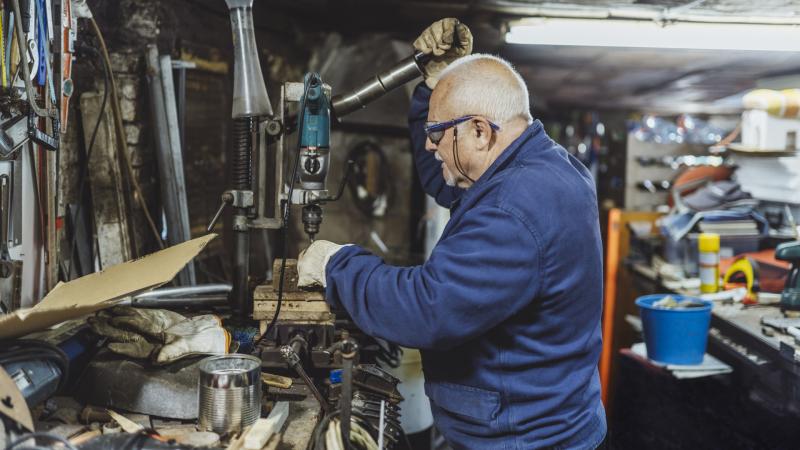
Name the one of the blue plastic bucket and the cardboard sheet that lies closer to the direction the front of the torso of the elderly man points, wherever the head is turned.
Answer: the cardboard sheet

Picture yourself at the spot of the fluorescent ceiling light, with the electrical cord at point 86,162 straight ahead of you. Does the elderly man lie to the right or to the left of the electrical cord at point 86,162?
left

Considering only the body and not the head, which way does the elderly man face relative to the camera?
to the viewer's left

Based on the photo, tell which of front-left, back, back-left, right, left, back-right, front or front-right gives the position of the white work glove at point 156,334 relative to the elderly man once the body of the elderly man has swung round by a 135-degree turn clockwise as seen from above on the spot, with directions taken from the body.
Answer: back-left

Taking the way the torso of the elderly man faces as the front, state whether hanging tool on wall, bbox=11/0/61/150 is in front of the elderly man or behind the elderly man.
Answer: in front

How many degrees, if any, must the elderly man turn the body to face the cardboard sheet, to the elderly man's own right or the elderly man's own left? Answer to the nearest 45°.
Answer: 0° — they already face it

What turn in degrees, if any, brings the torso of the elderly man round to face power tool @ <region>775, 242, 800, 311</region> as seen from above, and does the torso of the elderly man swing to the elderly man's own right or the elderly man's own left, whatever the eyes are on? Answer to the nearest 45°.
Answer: approximately 135° to the elderly man's own right

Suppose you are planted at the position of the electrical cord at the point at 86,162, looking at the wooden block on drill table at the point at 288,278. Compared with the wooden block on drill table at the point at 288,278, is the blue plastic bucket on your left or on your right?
left

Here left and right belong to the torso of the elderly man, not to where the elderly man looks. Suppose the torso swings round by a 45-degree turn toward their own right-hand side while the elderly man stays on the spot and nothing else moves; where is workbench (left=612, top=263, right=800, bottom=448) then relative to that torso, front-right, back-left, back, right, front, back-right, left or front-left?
right

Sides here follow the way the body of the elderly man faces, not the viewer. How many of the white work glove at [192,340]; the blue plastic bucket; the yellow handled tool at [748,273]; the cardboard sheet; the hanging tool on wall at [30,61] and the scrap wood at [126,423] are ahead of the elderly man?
4

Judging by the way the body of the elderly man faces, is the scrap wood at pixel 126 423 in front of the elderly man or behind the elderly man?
in front

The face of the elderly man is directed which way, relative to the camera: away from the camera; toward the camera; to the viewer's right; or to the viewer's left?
to the viewer's left

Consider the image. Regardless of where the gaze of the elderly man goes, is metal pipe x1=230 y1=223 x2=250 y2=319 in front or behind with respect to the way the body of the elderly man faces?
in front
